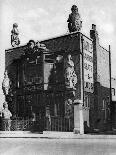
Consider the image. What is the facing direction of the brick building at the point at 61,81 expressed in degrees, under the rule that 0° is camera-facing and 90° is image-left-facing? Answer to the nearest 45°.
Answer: approximately 45°
